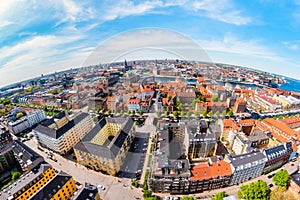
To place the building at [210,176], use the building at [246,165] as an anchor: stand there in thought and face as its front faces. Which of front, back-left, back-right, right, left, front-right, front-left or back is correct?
right

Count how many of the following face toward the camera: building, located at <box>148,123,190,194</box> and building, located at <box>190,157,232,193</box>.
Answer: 2

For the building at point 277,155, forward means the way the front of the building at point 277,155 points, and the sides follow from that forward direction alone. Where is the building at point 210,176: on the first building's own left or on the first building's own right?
on the first building's own right

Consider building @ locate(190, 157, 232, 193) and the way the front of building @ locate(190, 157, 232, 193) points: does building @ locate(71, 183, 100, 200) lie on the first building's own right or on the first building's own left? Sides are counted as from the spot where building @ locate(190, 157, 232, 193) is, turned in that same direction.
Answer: on the first building's own right

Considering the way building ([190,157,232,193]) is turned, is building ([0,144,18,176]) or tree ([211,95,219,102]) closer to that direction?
the building

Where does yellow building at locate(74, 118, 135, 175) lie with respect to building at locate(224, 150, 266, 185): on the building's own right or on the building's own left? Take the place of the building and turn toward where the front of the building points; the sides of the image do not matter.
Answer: on the building's own right

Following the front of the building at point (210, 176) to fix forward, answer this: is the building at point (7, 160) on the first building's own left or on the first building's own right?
on the first building's own right

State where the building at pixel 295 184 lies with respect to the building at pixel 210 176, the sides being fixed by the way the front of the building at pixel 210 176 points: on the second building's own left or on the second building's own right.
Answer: on the second building's own left

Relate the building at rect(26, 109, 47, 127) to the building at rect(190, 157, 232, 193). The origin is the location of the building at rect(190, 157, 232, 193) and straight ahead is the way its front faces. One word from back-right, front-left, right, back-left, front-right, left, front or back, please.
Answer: right

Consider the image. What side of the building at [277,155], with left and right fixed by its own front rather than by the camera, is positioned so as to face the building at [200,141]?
right
